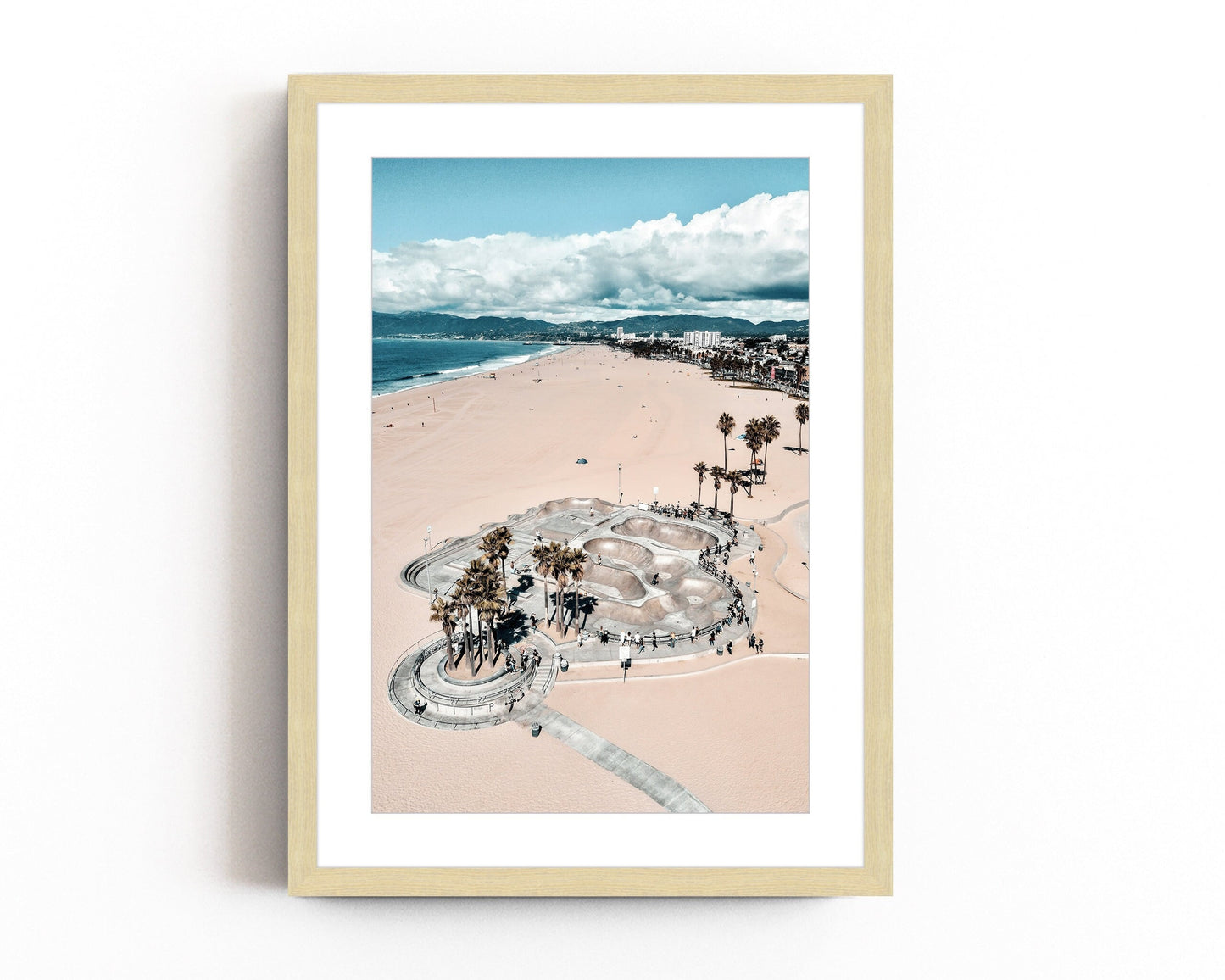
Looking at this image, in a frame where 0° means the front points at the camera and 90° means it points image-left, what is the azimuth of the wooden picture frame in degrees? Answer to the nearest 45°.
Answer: approximately 0°
